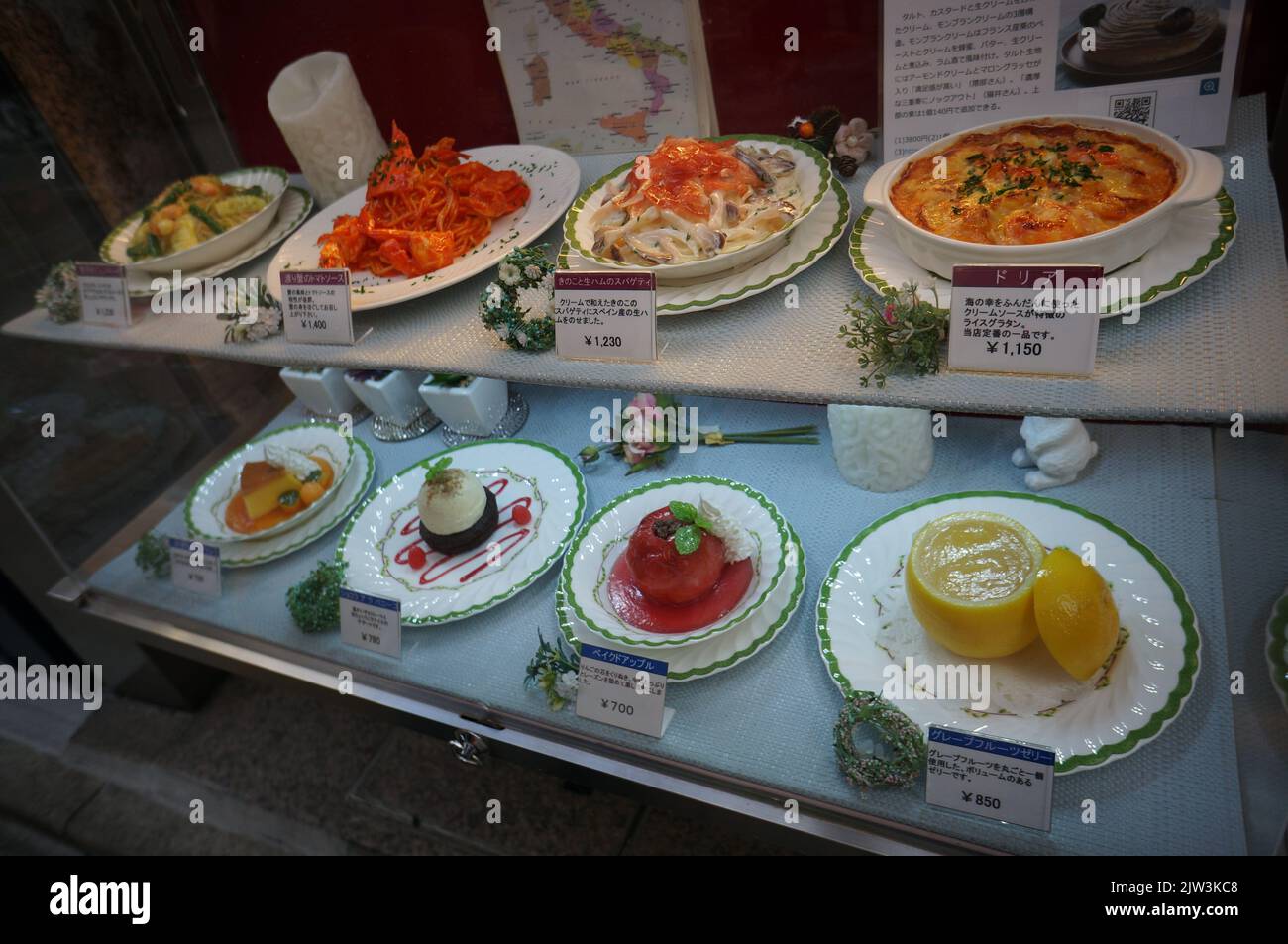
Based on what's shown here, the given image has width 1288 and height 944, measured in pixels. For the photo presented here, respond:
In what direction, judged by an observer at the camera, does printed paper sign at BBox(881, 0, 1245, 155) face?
facing the viewer

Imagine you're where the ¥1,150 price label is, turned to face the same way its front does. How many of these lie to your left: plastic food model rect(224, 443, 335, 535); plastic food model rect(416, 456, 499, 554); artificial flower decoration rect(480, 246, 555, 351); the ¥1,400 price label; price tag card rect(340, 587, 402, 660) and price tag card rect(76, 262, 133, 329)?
0

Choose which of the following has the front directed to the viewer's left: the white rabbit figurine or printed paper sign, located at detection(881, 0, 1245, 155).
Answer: the white rabbit figurine

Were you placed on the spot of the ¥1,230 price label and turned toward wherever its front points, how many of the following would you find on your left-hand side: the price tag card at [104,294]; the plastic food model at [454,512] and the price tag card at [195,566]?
0

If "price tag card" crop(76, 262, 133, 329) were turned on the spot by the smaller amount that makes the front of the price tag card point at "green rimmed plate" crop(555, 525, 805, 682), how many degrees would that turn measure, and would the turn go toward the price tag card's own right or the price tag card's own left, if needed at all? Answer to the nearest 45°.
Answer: approximately 45° to the price tag card's own left

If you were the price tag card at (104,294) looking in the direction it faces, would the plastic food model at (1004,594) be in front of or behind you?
in front

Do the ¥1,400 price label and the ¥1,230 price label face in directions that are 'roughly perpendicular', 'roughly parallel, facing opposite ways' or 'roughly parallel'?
roughly parallel

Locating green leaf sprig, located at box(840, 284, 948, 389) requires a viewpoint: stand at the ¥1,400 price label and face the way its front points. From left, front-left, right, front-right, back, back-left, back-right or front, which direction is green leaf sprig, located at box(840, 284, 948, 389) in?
front-left

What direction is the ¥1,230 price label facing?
toward the camera

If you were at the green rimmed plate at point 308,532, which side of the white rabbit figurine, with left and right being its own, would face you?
front

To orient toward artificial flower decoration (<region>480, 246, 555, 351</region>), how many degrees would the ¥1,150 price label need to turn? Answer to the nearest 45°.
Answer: approximately 90° to its right

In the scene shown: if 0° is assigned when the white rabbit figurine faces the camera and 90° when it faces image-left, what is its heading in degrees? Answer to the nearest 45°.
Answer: approximately 90°
